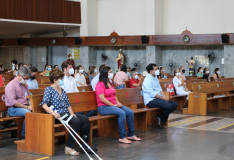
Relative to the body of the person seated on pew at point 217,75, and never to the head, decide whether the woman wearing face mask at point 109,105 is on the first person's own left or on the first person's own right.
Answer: on the first person's own right

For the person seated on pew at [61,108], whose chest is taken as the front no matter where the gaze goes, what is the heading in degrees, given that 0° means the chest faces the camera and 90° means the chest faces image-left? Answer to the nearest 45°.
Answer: approximately 315°

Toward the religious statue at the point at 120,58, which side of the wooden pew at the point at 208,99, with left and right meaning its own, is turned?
back

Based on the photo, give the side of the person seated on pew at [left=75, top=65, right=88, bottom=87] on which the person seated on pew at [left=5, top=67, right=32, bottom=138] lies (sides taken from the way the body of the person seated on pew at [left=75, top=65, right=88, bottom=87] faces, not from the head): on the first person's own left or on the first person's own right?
on the first person's own right

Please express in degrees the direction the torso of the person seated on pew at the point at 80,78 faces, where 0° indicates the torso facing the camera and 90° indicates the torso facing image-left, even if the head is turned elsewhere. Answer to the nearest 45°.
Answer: approximately 315°

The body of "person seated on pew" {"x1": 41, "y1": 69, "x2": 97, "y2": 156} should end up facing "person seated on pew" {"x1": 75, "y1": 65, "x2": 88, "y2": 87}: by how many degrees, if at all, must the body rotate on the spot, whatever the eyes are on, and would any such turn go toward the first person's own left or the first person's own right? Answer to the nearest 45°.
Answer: approximately 135° to the first person's own left

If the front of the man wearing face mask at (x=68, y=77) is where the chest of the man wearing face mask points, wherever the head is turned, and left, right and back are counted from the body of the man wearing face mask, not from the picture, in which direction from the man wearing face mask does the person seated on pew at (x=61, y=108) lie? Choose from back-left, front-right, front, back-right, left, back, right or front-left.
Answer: front-right
